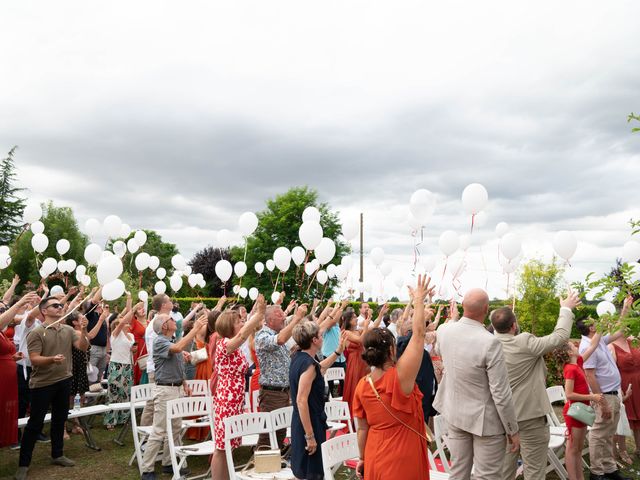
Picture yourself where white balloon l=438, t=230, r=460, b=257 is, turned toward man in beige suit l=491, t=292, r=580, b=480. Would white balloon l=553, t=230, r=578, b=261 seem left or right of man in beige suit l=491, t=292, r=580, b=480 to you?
left

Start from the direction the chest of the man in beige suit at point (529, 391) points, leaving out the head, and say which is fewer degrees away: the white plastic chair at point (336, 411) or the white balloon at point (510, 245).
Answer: the white balloon

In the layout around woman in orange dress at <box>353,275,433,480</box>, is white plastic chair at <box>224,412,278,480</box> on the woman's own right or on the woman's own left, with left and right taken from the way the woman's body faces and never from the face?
on the woman's own left

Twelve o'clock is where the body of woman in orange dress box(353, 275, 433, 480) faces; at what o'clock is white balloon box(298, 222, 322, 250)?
The white balloon is roughly at 10 o'clock from the woman in orange dress.

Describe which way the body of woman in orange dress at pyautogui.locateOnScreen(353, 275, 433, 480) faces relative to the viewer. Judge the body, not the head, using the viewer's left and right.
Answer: facing away from the viewer and to the right of the viewer

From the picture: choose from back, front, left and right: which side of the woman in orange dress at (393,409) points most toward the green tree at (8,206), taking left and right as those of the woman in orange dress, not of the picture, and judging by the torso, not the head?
left

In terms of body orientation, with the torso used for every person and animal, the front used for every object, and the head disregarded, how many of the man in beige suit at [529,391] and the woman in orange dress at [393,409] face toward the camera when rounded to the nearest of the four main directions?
0

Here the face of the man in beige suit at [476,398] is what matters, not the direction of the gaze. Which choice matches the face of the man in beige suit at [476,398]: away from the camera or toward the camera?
away from the camera

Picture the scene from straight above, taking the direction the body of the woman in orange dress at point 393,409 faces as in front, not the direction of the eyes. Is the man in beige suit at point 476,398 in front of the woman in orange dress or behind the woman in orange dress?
in front
